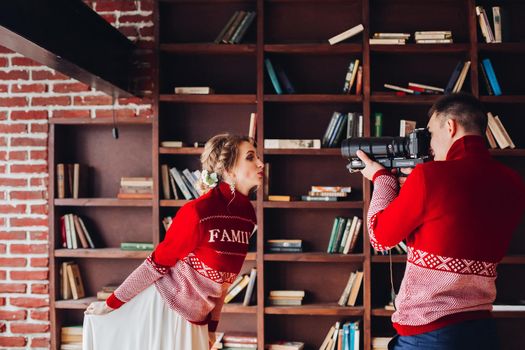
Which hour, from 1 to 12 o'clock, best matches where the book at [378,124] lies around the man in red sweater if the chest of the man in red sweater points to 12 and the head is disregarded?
The book is roughly at 1 o'clock from the man in red sweater.

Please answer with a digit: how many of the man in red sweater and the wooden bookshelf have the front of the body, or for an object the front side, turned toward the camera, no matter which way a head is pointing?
1

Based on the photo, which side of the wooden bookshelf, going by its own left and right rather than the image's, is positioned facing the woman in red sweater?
front

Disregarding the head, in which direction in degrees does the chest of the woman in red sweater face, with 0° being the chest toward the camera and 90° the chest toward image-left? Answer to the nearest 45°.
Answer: approximately 315°

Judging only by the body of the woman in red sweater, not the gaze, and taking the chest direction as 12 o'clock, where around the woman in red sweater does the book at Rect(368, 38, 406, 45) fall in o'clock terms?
The book is roughly at 9 o'clock from the woman in red sweater.

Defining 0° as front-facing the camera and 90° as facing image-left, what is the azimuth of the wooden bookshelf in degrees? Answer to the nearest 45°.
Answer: approximately 0°

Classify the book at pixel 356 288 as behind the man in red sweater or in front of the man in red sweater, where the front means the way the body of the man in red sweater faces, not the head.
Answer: in front

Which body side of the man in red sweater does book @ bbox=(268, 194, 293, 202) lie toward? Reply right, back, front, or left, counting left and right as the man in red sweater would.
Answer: front

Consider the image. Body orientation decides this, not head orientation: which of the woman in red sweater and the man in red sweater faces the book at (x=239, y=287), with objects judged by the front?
the man in red sweater

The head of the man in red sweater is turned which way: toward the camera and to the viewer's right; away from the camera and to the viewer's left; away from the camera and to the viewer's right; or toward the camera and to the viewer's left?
away from the camera and to the viewer's left

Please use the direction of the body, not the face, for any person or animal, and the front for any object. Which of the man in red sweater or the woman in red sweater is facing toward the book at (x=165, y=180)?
the man in red sweater

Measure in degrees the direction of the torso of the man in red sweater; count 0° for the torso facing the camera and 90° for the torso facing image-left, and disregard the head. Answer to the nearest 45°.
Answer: approximately 135°

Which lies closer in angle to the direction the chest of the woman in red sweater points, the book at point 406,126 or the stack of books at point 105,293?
the book

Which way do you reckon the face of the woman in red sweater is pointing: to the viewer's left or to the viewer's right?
to the viewer's right
